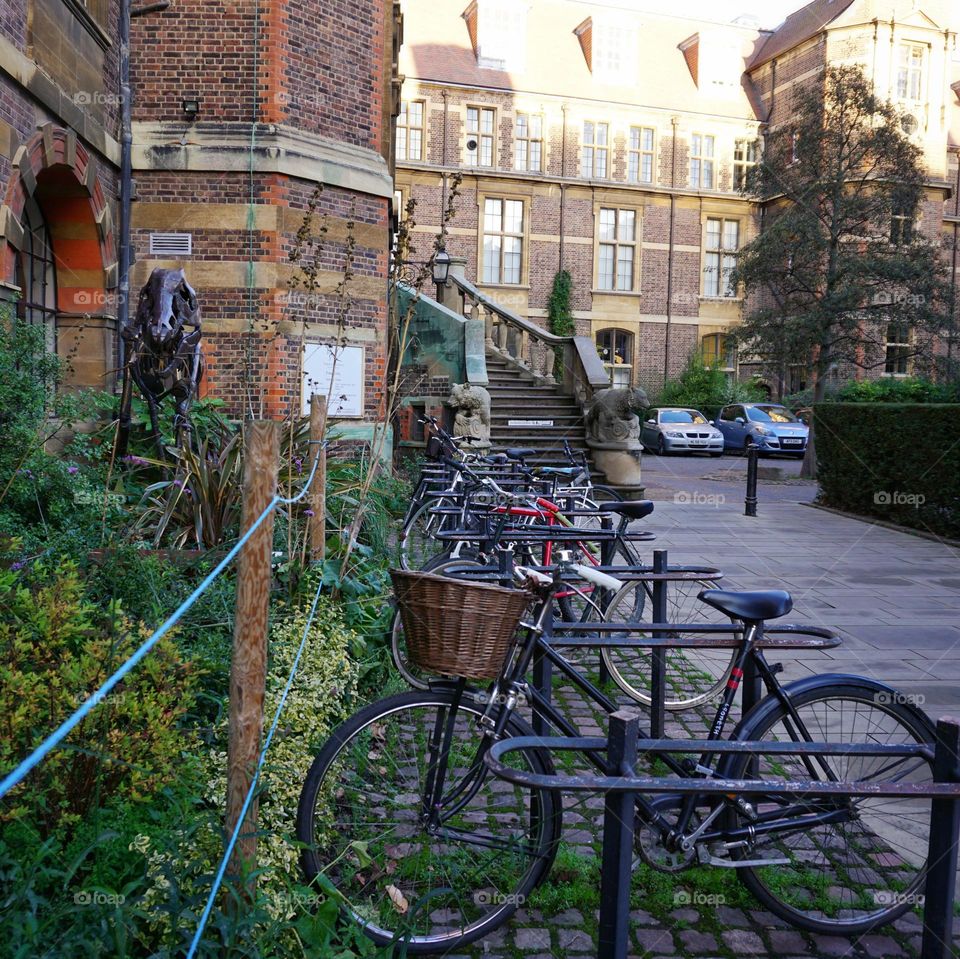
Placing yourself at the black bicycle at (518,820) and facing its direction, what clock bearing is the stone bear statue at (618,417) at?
The stone bear statue is roughly at 3 o'clock from the black bicycle.

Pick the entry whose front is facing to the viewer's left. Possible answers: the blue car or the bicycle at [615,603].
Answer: the bicycle

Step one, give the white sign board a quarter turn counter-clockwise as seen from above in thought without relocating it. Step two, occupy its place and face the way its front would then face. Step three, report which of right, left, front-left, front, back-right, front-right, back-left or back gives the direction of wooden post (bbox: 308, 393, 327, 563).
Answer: right

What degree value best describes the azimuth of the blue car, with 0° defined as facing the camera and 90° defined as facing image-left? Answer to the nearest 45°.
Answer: approximately 315°

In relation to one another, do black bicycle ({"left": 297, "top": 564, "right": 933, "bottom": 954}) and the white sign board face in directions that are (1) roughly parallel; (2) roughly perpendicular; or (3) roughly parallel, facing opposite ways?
roughly perpendicular

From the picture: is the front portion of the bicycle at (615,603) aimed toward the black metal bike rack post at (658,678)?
no

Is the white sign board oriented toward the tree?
no

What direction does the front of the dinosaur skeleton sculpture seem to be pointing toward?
toward the camera

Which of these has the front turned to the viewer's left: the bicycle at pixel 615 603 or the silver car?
the bicycle

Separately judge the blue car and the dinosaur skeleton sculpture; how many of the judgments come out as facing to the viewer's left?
0

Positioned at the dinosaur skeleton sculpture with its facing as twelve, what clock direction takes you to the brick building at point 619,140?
The brick building is roughly at 7 o'clock from the dinosaur skeleton sculpture.

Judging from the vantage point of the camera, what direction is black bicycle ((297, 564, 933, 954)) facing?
facing to the left of the viewer

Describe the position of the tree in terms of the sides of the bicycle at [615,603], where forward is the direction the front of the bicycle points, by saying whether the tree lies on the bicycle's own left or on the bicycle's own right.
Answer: on the bicycle's own right

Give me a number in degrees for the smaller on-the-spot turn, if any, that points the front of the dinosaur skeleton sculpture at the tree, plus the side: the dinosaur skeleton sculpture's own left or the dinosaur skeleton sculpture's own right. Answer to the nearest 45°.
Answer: approximately 135° to the dinosaur skeleton sculpture's own left

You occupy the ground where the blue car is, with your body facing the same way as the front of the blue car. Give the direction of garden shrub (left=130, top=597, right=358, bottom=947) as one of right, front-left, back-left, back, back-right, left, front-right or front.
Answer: front-right

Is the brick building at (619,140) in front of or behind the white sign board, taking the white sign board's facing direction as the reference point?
behind

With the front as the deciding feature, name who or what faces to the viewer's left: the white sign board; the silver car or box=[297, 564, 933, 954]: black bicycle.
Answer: the black bicycle

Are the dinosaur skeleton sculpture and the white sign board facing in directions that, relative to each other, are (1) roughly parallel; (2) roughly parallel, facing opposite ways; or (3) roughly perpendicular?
roughly parallel

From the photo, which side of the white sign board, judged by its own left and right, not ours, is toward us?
front
